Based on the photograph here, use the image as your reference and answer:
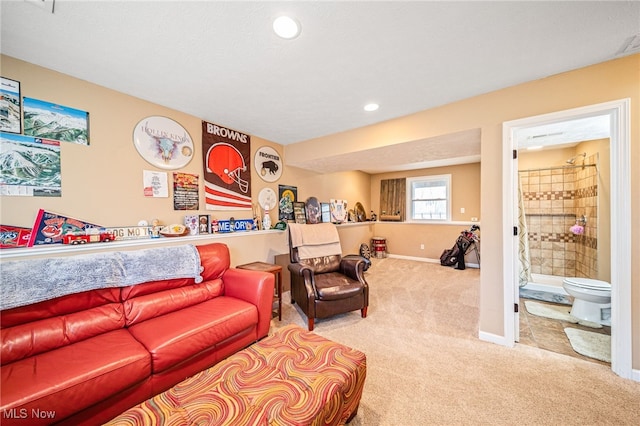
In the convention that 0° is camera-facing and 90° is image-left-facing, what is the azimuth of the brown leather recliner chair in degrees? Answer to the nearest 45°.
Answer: approximately 315°

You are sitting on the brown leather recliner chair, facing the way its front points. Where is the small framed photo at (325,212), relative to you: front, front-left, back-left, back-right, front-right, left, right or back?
back-left

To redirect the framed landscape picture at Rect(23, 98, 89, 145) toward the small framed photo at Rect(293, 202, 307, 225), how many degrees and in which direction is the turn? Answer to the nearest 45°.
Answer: approximately 45° to its left
